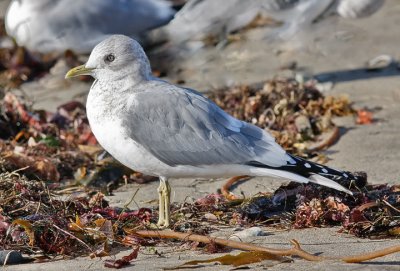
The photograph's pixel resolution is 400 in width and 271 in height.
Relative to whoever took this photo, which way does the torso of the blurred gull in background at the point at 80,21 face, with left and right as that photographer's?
facing to the left of the viewer

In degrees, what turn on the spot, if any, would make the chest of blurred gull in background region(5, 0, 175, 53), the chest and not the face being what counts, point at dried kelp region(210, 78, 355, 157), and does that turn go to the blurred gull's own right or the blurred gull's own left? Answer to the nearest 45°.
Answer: approximately 135° to the blurred gull's own left

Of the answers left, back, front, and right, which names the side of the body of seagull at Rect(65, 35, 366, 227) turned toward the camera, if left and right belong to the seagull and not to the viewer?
left

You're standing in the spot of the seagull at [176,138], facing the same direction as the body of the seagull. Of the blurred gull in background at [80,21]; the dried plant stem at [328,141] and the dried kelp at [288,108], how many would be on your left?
0

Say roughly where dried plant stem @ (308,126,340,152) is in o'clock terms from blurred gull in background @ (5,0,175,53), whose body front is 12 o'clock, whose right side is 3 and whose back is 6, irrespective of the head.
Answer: The dried plant stem is roughly at 8 o'clock from the blurred gull in background.

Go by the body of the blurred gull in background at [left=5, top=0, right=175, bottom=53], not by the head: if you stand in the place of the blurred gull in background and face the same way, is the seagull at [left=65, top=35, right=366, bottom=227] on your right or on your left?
on your left

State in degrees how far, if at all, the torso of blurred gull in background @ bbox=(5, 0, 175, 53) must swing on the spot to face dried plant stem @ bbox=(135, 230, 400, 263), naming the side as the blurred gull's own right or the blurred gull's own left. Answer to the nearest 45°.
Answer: approximately 90° to the blurred gull's own left

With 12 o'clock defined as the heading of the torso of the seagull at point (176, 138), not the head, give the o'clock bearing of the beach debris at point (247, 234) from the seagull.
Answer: The beach debris is roughly at 8 o'clock from the seagull.

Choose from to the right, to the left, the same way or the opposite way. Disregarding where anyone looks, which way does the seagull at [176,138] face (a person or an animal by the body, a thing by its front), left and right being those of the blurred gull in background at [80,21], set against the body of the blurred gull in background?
the same way

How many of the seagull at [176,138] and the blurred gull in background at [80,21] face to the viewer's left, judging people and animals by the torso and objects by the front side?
2

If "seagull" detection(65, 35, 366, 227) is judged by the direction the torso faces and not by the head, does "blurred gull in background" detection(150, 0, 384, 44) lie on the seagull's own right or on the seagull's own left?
on the seagull's own right

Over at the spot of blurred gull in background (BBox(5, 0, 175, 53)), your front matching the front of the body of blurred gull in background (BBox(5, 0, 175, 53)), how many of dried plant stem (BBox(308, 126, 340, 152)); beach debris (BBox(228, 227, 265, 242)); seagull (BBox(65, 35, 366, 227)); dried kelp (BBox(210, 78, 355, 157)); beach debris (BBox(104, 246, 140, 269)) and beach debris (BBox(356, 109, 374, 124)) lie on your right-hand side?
0

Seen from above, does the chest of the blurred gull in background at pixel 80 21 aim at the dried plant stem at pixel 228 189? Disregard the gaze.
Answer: no

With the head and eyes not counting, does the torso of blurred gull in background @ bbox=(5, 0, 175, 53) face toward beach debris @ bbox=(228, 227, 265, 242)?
no
